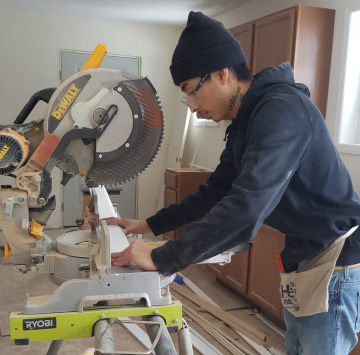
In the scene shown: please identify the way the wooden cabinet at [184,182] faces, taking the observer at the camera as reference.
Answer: facing the viewer and to the left of the viewer

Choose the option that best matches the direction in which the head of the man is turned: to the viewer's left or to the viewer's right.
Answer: to the viewer's left

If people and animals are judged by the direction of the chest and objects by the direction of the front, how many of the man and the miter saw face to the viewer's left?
1

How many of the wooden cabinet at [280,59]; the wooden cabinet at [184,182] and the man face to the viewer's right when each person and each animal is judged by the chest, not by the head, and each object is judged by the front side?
0

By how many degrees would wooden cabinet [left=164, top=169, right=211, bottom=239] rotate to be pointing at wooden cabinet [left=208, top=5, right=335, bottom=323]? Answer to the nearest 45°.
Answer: approximately 90° to its left

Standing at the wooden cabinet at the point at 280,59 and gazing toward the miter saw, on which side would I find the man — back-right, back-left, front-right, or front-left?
front-left

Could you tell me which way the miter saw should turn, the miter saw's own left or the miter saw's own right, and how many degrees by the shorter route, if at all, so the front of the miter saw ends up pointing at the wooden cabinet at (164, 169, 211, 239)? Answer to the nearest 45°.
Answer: approximately 90° to the miter saw's own left

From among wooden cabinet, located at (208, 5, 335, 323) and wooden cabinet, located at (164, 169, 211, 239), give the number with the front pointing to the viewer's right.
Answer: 0

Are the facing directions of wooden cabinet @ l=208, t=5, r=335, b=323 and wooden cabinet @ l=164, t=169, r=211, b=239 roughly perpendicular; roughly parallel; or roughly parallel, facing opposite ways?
roughly parallel

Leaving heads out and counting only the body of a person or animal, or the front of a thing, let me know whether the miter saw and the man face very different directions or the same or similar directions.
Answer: very different directions

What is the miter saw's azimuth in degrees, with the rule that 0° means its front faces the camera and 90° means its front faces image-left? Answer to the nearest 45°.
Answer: approximately 270°

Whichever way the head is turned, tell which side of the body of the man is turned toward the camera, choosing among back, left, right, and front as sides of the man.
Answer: left
